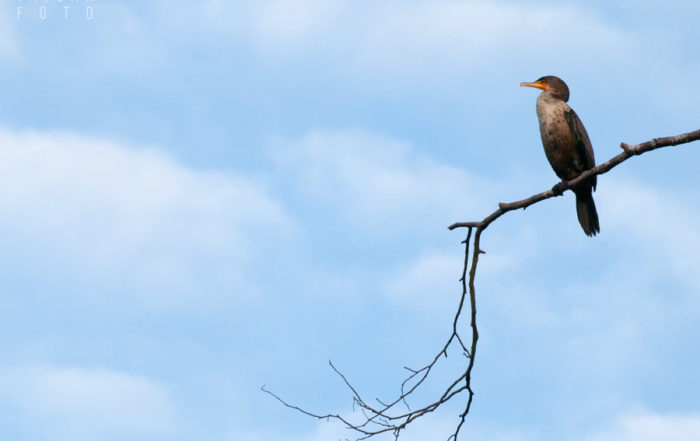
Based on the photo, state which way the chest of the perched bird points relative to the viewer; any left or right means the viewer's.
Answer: facing the viewer and to the left of the viewer
